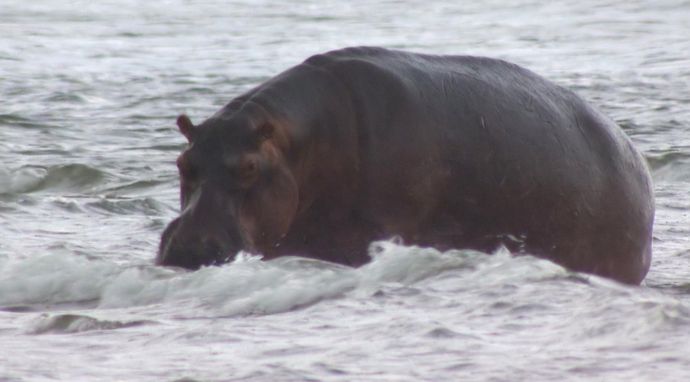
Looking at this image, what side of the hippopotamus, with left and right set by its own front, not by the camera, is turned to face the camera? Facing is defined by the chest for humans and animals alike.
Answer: left
